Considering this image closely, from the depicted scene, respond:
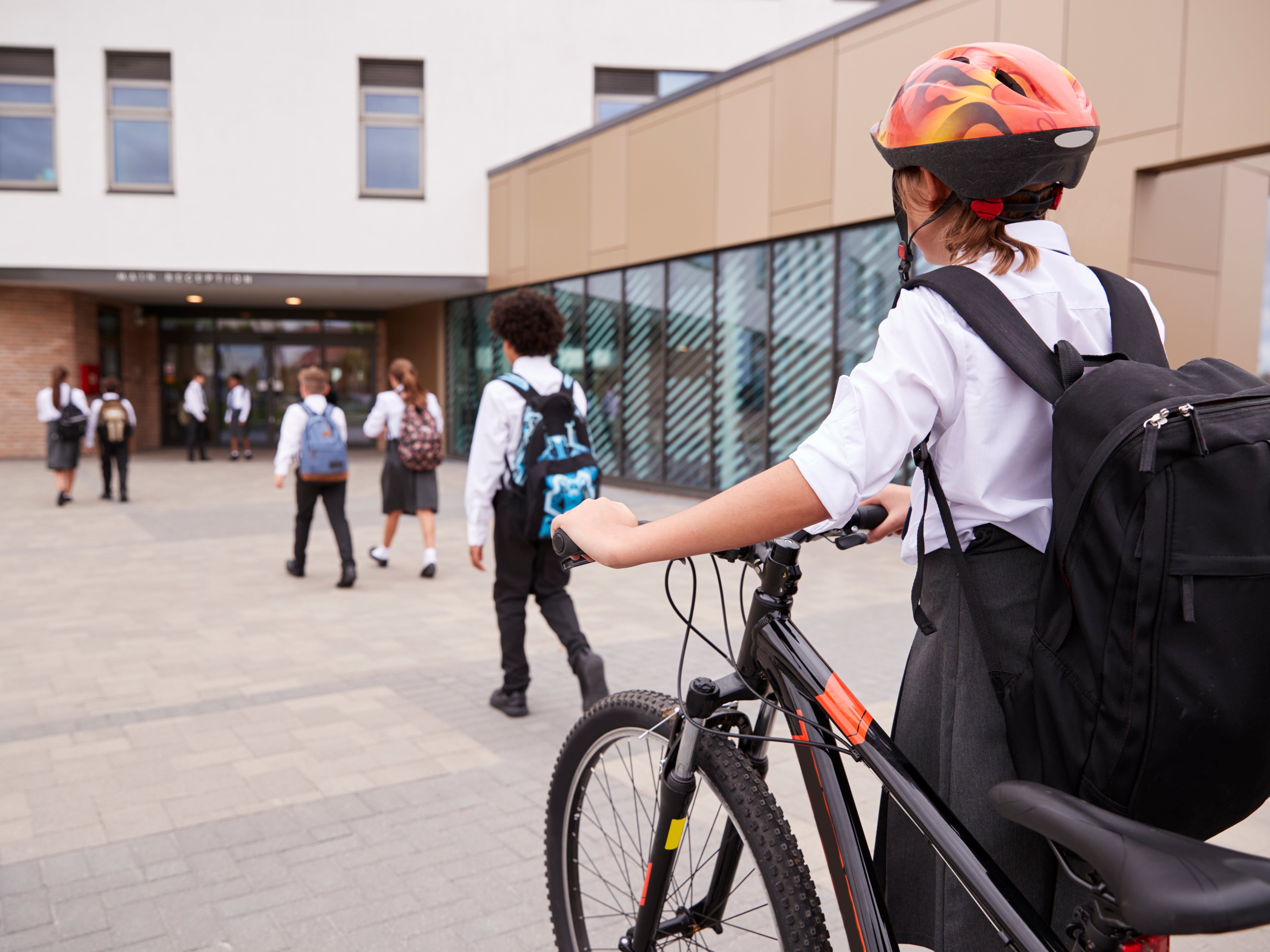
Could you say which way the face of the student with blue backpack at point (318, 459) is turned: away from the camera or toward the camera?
away from the camera

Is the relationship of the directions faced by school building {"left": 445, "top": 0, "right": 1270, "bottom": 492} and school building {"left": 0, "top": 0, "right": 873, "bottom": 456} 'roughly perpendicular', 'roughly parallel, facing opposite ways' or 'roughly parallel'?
roughly perpendicular

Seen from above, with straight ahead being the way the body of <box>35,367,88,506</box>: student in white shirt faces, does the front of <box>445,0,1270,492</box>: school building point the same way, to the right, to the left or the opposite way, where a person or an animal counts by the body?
to the left

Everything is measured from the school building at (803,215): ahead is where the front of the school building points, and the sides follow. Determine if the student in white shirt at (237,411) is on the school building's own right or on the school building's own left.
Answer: on the school building's own right

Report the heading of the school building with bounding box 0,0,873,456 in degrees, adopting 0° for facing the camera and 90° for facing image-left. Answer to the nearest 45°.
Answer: approximately 0°

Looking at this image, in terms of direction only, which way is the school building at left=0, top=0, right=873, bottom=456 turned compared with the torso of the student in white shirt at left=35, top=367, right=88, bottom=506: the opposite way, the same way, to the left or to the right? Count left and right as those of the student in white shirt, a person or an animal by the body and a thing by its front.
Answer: the opposite way

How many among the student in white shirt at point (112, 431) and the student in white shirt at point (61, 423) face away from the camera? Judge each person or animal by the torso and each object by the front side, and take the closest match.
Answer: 2

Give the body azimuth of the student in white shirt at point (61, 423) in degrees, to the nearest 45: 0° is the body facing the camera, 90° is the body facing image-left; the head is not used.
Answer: approximately 180°

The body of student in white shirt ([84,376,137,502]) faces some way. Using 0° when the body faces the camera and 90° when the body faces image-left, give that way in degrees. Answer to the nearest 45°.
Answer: approximately 180°
